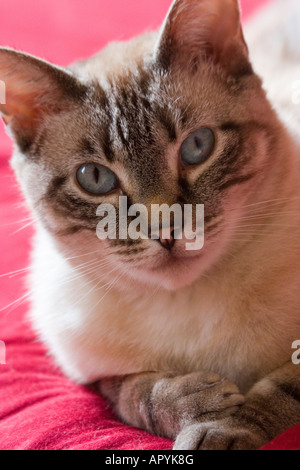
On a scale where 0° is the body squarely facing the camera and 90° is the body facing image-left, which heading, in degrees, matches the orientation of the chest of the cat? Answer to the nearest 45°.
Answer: approximately 0°
